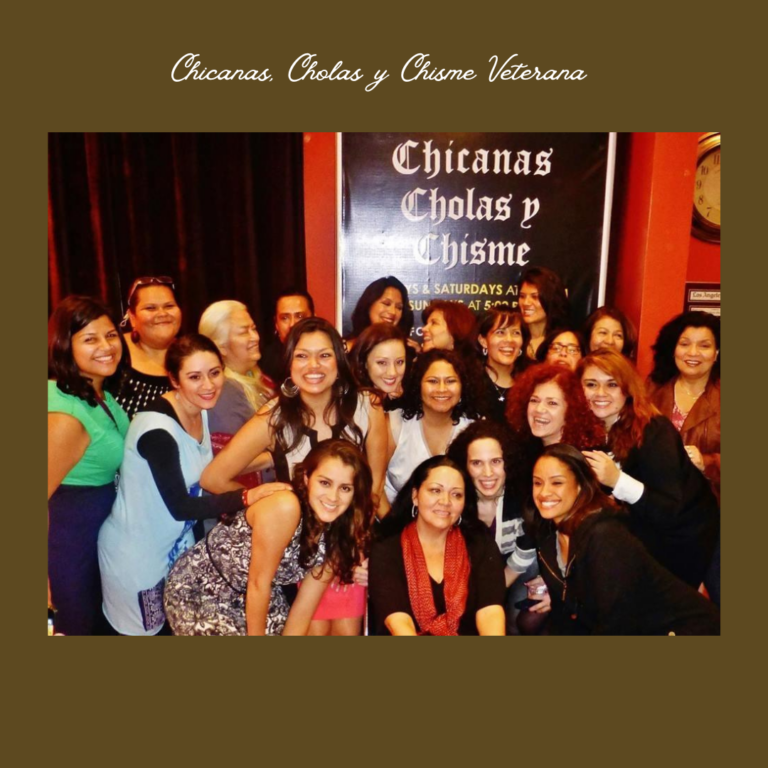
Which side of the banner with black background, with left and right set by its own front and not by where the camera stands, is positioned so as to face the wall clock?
left

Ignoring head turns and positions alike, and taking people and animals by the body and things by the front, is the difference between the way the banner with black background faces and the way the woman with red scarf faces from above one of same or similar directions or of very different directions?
same or similar directions

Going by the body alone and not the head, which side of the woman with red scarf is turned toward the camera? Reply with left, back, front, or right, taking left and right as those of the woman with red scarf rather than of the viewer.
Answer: front

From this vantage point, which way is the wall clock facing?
toward the camera

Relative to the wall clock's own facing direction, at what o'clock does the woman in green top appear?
The woman in green top is roughly at 2 o'clock from the wall clock.

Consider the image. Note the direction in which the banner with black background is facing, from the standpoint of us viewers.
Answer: facing the viewer

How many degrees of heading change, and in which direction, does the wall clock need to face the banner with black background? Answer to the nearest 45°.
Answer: approximately 45° to its right

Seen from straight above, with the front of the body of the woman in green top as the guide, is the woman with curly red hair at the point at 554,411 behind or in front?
in front

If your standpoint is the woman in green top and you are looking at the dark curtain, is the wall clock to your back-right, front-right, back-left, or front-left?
front-right

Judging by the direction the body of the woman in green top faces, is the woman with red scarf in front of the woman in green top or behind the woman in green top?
in front

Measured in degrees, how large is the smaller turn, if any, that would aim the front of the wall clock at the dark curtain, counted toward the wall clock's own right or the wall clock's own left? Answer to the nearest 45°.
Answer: approximately 45° to the wall clock's own right

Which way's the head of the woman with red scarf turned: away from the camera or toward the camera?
toward the camera

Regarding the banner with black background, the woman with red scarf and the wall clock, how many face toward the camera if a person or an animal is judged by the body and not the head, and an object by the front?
3

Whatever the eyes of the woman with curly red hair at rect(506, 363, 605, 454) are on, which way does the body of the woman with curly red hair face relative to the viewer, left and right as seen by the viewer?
facing the viewer and to the left of the viewer

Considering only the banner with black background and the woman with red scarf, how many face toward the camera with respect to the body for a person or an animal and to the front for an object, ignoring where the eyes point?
2
